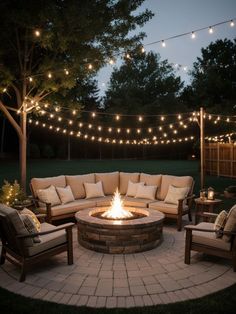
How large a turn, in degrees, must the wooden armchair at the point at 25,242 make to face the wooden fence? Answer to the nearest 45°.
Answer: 0° — it already faces it

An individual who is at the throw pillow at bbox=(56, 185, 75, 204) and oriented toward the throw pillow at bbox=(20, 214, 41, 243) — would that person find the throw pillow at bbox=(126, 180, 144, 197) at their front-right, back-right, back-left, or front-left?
back-left

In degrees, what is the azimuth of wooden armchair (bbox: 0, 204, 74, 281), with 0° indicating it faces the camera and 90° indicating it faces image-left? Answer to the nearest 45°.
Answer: approximately 225°

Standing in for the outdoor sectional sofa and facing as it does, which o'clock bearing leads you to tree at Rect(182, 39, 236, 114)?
The tree is roughly at 7 o'clock from the outdoor sectional sofa.

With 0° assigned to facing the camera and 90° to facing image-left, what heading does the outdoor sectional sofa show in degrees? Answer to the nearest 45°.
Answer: approximately 0°

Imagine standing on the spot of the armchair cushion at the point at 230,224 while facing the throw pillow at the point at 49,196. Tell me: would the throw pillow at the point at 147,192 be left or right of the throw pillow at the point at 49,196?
right

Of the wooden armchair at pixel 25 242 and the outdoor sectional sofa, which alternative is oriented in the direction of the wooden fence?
the wooden armchair

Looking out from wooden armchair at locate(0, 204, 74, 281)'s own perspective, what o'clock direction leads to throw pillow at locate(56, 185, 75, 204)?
The throw pillow is roughly at 11 o'clock from the wooden armchair.

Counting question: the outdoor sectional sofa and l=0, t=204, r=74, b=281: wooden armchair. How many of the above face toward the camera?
1

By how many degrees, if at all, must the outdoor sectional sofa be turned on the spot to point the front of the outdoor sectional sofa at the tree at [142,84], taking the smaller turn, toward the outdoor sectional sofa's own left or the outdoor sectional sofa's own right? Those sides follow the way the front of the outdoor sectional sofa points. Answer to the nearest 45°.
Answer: approximately 180°

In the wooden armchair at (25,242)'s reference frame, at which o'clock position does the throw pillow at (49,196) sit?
The throw pillow is roughly at 11 o'clock from the wooden armchair.

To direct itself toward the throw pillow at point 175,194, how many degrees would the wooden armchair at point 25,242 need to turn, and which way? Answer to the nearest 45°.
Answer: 0° — it already faces it
